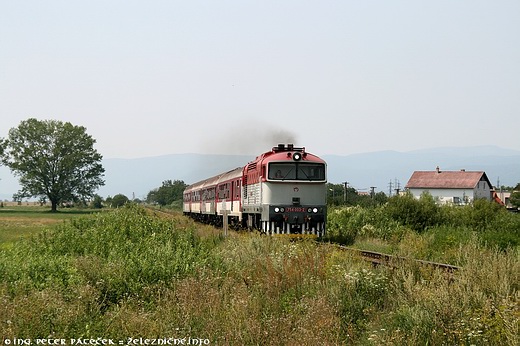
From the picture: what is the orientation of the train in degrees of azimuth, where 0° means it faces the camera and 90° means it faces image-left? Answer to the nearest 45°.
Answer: approximately 0°
